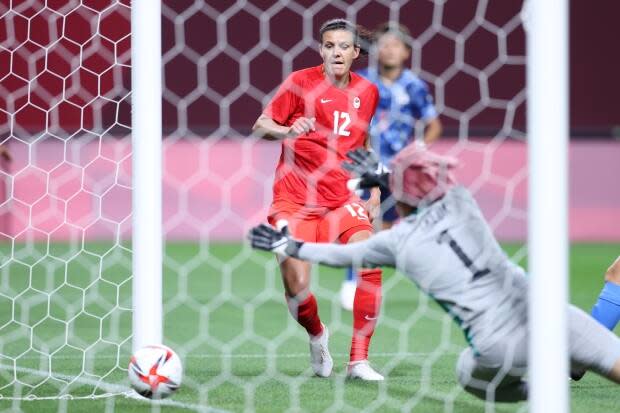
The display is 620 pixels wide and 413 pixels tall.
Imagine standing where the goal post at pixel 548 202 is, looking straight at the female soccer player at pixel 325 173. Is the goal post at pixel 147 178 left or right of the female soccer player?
left

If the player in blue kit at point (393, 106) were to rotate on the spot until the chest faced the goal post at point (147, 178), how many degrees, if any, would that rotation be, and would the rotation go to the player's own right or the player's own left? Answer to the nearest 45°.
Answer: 0° — they already face it

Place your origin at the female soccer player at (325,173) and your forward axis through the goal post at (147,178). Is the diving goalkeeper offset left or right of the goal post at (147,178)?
left

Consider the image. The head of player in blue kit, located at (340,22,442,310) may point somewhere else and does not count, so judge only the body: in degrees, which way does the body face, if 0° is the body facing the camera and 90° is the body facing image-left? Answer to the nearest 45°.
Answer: approximately 0°

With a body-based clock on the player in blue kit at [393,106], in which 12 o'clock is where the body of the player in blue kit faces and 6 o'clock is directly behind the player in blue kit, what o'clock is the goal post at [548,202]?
The goal post is roughly at 12 o'clock from the player in blue kit.

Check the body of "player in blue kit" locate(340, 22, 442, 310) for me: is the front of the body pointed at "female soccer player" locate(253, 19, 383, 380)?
yes

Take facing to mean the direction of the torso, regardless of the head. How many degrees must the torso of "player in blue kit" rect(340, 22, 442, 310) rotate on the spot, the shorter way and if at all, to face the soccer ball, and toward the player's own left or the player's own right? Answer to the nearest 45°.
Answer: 0° — they already face it
